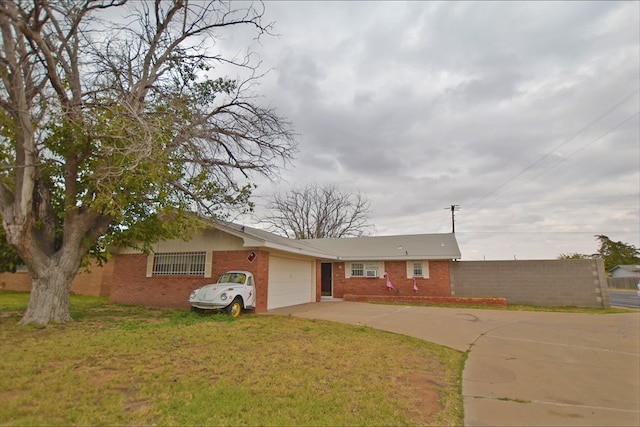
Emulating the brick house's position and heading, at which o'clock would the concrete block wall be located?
The concrete block wall is roughly at 9 o'clock from the brick house.

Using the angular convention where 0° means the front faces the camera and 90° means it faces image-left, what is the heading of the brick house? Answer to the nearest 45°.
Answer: approximately 0°

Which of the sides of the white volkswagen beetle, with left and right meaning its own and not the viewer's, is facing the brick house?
back

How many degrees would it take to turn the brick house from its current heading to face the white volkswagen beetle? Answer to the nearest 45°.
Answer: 0° — it already faces it

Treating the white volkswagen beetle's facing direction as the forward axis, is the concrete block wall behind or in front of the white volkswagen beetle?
behind

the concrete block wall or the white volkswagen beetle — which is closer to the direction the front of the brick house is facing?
the white volkswagen beetle

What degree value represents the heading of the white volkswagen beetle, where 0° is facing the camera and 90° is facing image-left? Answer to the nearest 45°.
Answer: approximately 45°
